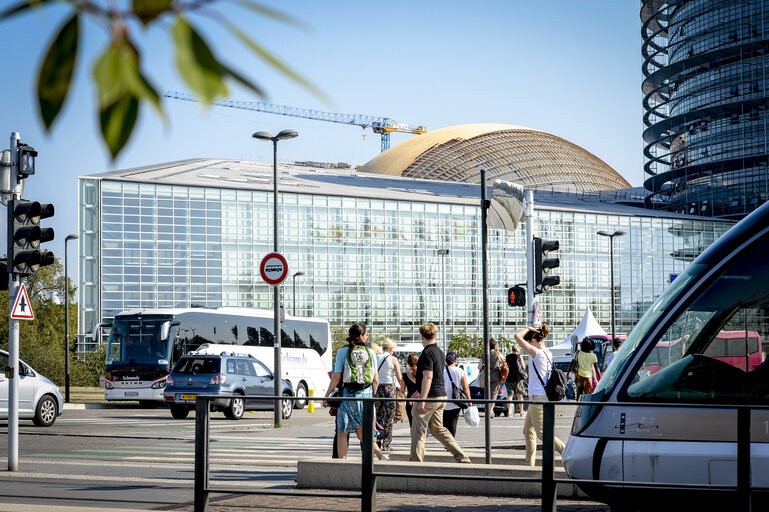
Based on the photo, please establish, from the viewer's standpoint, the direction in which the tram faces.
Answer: facing to the left of the viewer

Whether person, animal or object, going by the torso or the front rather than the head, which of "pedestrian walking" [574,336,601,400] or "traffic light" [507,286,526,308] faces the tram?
the traffic light

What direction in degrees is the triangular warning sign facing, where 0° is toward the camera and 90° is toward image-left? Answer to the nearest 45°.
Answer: approximately 315°

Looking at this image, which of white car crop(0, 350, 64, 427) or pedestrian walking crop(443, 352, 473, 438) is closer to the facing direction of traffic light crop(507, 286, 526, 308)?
the pedestrian walking

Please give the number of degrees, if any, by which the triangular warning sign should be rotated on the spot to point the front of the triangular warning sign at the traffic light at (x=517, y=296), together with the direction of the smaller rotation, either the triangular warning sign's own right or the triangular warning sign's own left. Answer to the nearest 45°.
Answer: approximately 45° to the triangular warning sign's own left

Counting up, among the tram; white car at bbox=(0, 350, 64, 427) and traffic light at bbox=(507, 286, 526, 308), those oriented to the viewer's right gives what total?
1

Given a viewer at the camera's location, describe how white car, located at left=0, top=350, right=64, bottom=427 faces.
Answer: facing to the right of the viewer
